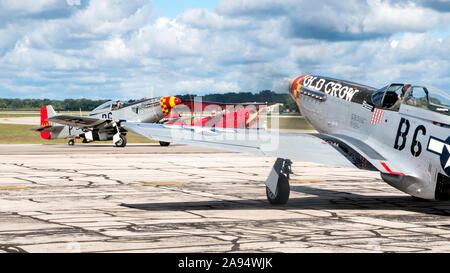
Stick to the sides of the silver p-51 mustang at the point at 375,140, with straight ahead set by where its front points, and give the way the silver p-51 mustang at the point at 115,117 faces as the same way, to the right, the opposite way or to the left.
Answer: the opposite way

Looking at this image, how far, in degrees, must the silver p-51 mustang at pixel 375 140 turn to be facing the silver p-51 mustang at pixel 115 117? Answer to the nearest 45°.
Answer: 0° — it already faces it

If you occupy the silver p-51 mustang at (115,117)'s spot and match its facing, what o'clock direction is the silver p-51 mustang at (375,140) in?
the silver p-51 mustang at (375,140) is roughly at 1 o'clock from the silver p-51 mustang at (115,117).

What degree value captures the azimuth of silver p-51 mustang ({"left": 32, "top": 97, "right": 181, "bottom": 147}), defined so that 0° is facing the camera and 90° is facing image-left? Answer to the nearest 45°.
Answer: approximately 315°

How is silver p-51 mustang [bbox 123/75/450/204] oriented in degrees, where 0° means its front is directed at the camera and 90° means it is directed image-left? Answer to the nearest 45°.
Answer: approximately 135°
